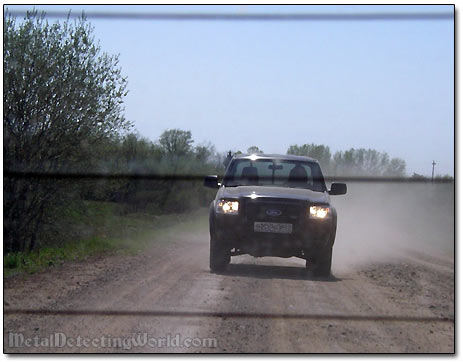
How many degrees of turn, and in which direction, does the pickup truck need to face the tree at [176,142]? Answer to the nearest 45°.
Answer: approximately 180°

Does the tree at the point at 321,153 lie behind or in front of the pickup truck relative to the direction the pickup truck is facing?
behind

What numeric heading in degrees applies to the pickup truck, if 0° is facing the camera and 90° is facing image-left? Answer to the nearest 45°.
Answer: approximately 0°

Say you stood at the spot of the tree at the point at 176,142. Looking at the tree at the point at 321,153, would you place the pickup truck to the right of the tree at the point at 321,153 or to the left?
right
